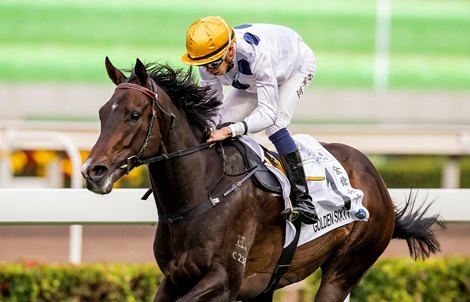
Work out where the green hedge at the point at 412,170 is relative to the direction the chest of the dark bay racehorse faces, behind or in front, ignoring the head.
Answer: behind

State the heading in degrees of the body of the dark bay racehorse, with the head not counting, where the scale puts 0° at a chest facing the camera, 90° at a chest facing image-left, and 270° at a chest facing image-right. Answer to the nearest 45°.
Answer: approximately 45°

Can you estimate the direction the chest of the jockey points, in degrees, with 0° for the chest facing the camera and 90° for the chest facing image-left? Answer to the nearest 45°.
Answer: approximately 45°

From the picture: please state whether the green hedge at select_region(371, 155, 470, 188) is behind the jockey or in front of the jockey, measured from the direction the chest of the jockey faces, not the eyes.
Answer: behind
